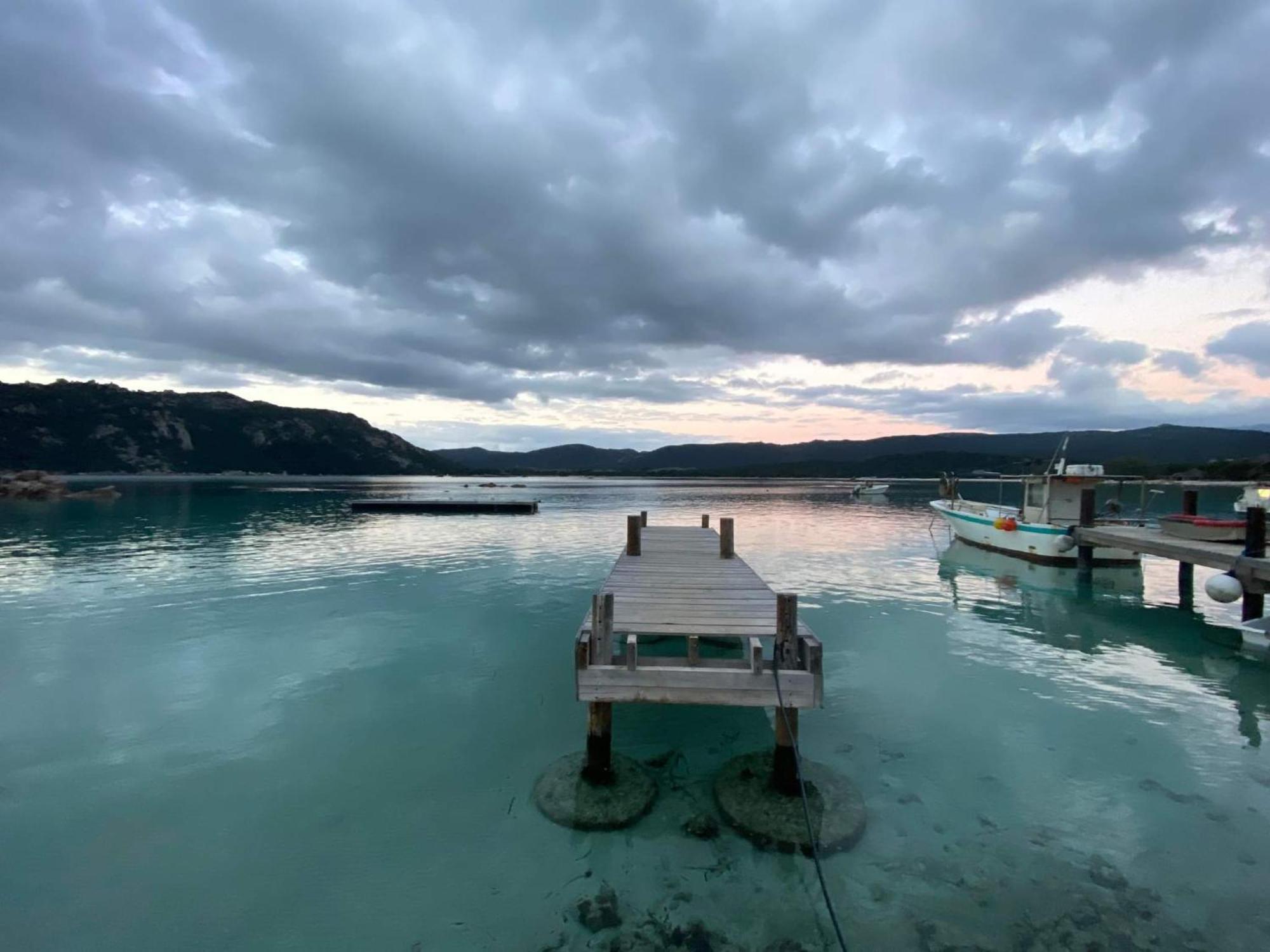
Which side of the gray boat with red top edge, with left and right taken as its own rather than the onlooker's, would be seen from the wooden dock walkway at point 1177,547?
left

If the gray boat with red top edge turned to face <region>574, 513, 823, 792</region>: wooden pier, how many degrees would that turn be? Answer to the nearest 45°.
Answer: approximately 90° to its left

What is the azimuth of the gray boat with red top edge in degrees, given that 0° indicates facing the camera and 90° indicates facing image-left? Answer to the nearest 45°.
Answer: approximately 90°

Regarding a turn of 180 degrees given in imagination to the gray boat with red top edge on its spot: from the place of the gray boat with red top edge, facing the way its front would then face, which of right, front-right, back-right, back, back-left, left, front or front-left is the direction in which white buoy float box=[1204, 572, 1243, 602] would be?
right

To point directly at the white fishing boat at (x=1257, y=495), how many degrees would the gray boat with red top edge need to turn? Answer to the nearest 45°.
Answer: approximately 90° to its right

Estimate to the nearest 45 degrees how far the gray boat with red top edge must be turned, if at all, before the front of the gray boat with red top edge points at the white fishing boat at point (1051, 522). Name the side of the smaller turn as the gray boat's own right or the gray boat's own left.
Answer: approximately 45° to the gray boat's own right
